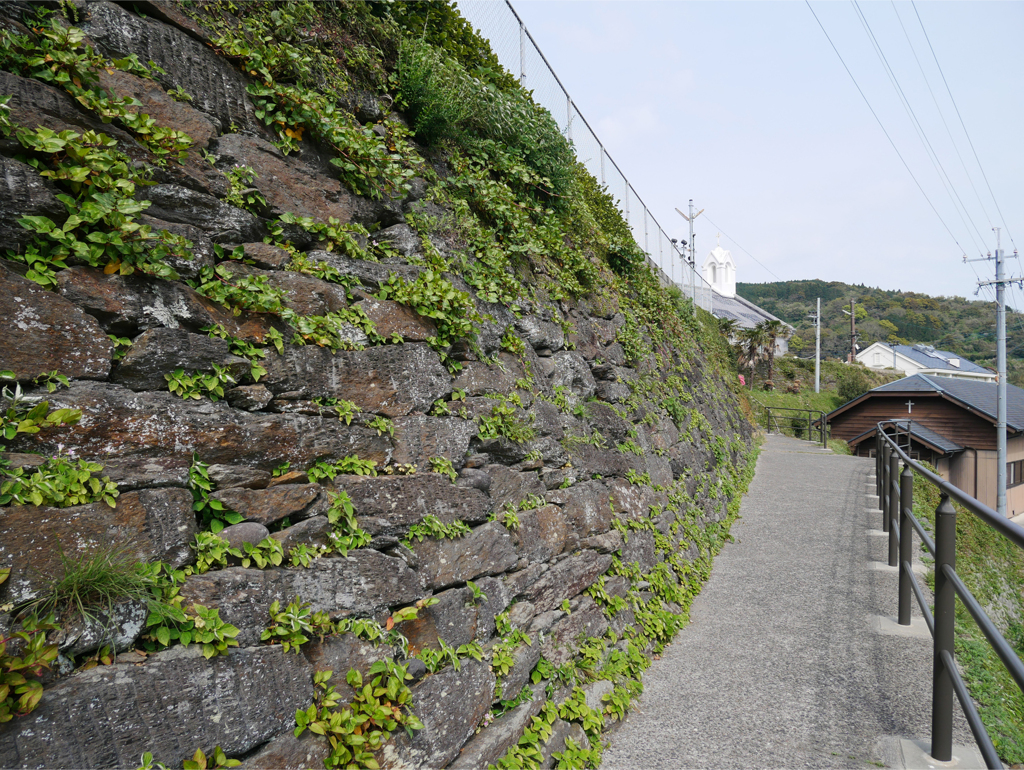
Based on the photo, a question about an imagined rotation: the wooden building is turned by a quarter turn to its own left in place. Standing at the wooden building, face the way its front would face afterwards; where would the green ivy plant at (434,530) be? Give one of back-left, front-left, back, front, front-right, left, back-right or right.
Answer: front-right

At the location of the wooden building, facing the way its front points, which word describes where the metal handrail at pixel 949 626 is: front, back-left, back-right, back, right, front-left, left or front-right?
front-left

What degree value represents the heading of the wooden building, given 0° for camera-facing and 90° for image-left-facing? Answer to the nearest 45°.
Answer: approximately 45°

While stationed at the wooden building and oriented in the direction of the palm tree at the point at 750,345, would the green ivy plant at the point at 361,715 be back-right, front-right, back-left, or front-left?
back-left

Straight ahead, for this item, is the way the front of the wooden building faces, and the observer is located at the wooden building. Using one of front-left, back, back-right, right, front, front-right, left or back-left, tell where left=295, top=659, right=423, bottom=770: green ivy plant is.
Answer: front-left

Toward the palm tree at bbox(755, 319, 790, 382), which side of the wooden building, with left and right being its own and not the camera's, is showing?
right

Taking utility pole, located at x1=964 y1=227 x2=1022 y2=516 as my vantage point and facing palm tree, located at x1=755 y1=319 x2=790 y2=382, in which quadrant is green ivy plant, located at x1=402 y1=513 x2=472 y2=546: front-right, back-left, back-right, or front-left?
back-left
